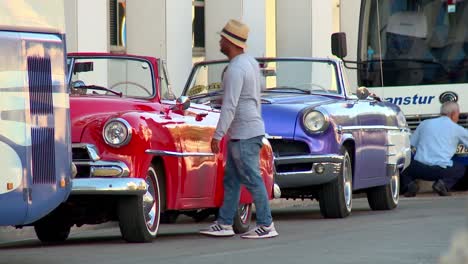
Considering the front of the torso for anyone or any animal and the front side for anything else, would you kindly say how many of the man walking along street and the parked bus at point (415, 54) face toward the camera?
1

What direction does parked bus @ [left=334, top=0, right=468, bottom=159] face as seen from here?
toward the camera

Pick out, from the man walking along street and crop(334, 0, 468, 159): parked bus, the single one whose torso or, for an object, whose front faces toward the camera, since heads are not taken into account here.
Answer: the parked bus

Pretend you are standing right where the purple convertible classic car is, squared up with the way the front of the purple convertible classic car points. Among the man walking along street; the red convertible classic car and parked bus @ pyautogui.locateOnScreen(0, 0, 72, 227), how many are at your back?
0

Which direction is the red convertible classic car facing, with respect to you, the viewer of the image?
facing the viewer and to the left of the viewer

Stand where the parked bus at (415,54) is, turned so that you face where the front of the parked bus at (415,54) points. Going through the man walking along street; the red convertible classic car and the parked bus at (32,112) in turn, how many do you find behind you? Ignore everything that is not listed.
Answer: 0

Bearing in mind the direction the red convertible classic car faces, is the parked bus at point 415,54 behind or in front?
behind

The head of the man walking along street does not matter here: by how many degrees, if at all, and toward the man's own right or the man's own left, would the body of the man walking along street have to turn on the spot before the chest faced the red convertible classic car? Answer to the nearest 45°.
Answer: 0° — they already face it
